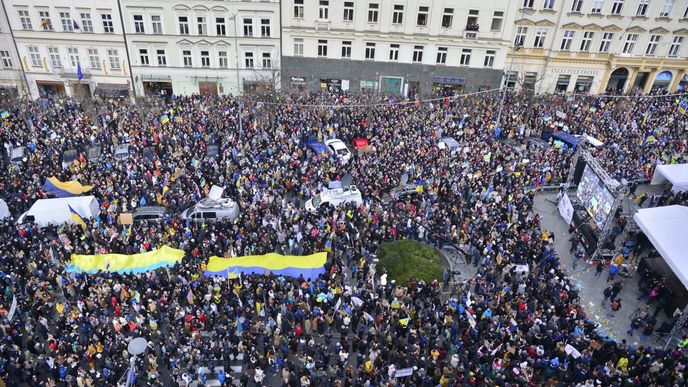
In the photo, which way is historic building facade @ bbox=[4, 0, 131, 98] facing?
toward the camera

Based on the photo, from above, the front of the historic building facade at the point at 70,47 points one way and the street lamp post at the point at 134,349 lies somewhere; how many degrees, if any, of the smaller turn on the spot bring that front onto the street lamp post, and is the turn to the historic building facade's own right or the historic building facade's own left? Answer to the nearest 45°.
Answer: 0° — it already faces it

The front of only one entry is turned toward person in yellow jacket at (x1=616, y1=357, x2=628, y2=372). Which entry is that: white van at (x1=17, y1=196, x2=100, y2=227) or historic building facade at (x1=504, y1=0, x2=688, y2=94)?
the historic building facade

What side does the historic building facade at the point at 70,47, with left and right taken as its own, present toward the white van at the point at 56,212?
front

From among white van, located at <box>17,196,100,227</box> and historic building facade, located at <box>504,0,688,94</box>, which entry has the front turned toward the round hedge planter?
the historic building facade

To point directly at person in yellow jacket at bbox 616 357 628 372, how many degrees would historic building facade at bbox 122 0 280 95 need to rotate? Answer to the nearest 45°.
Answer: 0° — it already faces them

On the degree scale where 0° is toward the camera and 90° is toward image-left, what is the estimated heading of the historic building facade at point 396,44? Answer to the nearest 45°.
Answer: approximately 0°

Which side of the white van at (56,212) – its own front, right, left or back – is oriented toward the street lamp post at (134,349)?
left

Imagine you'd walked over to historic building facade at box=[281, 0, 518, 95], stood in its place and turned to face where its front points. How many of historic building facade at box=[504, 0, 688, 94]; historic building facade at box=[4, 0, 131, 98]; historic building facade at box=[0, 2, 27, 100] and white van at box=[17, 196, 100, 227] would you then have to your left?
1

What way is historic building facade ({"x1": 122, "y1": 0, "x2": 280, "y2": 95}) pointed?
toward the camera

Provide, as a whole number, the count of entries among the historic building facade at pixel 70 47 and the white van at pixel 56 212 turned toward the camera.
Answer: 1

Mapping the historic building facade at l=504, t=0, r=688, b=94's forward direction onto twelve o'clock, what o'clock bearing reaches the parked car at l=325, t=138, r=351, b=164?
The parked car is roughly at 1 o'clock from the historic building facade.

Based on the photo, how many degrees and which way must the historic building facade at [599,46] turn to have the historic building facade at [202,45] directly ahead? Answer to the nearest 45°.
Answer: approximately 45° to its right
